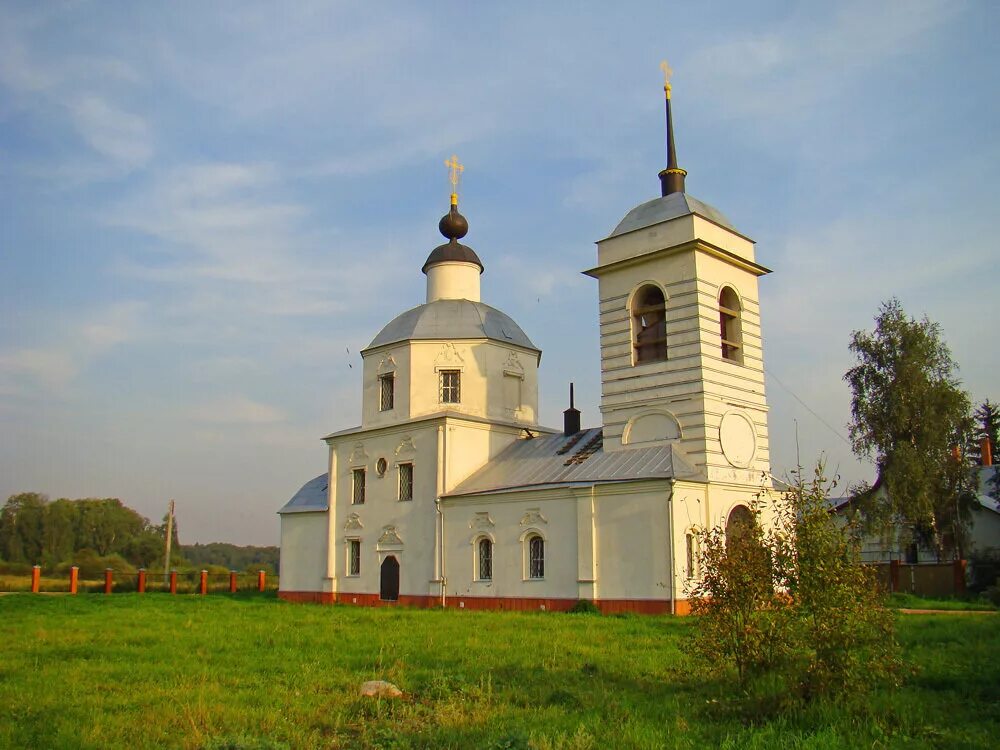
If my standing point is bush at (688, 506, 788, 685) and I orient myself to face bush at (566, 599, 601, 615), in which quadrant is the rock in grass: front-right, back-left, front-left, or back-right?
back-left

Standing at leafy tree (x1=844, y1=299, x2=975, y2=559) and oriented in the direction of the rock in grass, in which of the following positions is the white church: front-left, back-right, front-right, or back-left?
front-right

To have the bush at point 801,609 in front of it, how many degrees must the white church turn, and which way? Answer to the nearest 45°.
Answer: approximately 45° to its right

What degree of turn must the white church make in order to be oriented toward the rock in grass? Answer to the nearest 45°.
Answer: approximately 45° to its right

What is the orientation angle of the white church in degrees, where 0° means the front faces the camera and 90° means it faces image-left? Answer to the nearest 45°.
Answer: approximately 315°

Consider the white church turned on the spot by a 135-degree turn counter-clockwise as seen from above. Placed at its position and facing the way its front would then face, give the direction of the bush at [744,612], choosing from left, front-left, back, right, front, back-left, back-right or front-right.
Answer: back

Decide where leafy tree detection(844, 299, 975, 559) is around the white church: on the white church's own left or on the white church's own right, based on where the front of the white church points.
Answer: on the white church's own left
